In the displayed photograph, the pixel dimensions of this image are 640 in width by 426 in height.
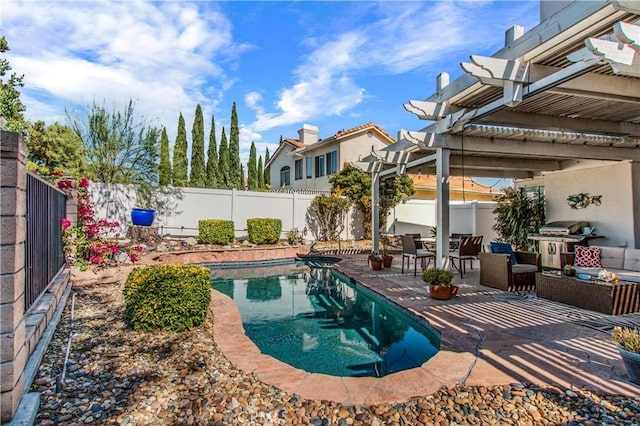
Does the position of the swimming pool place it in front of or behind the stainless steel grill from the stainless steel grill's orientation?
in front

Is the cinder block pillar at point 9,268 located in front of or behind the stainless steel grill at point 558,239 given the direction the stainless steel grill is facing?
in front

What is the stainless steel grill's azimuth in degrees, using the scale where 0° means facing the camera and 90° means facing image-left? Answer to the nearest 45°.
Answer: approximately 45°

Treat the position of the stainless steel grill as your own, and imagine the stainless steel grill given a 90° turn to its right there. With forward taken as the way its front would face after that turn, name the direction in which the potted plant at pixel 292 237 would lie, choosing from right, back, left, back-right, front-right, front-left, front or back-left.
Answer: front-left

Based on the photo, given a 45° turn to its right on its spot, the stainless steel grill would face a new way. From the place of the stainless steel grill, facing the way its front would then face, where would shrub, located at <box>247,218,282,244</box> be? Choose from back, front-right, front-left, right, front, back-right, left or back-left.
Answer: front

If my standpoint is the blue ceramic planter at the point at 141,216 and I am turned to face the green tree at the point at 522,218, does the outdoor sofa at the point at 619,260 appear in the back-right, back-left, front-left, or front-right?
front-right

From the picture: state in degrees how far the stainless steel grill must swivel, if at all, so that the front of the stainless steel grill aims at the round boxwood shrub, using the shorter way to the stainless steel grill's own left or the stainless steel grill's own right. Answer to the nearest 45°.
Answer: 0° — it already faces it

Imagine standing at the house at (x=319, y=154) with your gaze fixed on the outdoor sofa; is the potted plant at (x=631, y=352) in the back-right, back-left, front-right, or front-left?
front-right

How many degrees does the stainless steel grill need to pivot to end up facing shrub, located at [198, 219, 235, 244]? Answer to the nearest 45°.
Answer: approximately 45° to its right

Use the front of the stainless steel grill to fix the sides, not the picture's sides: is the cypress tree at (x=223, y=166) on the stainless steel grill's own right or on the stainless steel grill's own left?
on the stainless steel grill's own right

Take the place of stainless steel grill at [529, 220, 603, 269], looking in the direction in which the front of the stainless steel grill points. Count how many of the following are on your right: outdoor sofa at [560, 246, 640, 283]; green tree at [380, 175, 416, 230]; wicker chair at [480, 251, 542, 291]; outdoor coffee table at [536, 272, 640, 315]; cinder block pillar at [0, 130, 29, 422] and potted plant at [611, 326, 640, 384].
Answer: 1

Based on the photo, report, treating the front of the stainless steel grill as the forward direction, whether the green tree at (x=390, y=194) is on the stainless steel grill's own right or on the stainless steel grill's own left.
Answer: on the stainless steel grill's own right

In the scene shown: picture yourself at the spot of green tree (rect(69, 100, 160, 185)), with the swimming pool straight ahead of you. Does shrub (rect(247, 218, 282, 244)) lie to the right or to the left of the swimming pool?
left

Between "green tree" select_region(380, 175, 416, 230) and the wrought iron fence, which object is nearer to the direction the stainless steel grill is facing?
the wrought iron fence

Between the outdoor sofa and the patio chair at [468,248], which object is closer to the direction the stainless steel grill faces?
the patio chair

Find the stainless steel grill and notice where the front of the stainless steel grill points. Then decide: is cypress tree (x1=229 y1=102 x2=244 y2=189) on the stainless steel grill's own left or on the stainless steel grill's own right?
on the stainless steel grill's own right

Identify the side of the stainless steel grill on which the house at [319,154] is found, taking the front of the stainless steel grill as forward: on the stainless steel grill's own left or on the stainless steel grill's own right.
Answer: on the stainless steel grill's own right

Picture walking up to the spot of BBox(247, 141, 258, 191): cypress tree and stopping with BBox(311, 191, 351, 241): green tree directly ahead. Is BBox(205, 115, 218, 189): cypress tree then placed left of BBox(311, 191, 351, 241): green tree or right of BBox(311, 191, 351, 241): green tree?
right
